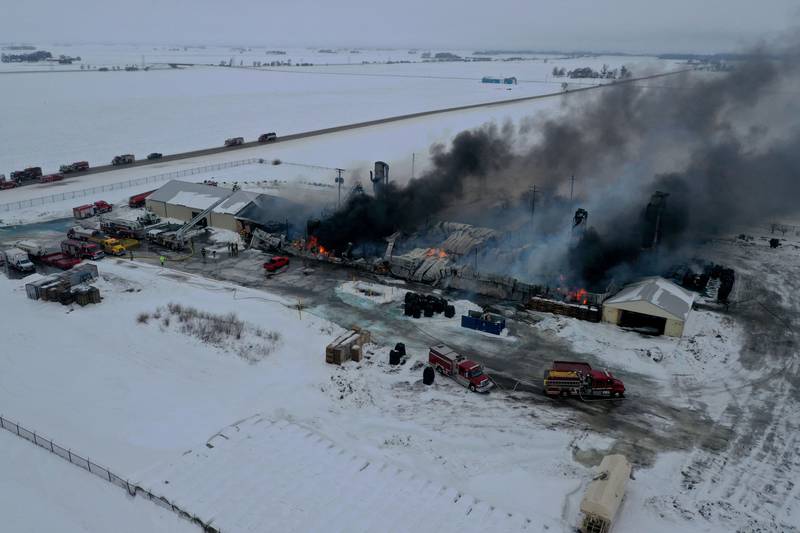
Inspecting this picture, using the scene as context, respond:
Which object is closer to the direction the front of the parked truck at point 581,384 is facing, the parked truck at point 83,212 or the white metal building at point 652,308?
the white metal building

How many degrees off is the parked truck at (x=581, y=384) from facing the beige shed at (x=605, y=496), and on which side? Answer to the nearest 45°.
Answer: approximately 90° to its right

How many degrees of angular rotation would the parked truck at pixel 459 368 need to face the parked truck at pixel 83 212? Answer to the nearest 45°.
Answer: approximately 180°

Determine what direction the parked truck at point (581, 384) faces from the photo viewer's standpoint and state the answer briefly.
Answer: facing to the right of the viewer

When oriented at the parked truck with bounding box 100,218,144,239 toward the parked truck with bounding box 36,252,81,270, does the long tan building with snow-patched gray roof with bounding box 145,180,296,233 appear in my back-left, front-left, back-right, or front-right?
back-left

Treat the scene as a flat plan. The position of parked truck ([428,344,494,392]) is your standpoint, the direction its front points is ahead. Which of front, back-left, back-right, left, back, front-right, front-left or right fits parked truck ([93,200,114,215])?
back

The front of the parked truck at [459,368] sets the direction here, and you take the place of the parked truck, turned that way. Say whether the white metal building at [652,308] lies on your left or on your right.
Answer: on your left
